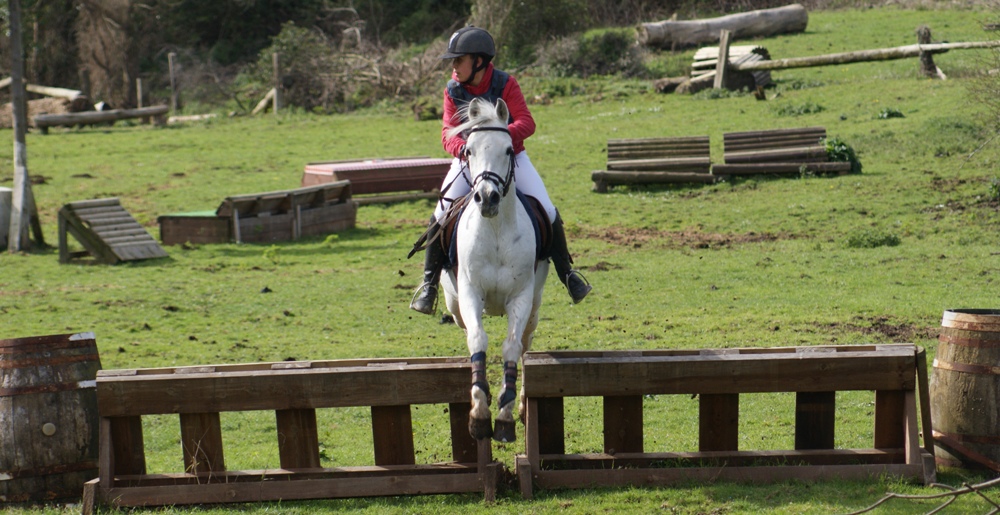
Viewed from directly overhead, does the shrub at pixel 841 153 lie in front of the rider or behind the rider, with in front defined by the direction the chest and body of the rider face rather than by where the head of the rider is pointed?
behind

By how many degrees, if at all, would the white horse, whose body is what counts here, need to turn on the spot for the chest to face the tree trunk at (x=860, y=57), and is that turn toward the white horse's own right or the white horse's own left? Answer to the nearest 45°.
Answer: approximately 135° to the white horse's own left

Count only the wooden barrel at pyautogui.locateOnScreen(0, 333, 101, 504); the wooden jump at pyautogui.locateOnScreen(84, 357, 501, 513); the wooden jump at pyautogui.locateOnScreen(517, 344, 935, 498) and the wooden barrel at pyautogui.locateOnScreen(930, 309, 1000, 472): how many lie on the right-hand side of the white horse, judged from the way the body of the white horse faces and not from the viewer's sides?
2

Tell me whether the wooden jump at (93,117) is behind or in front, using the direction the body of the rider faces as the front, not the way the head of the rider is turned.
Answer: behind

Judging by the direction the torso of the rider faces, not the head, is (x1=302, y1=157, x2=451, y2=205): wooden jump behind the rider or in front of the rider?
behind

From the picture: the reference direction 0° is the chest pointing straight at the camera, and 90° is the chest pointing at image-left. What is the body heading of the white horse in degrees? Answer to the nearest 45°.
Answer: approximately 0°

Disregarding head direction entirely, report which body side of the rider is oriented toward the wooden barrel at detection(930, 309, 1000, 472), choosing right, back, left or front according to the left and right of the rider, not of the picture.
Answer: left

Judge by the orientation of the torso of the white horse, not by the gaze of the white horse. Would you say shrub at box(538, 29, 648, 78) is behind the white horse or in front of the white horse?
behind

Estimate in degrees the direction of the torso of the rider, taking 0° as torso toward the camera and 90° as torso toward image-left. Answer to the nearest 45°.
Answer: approximately 0°

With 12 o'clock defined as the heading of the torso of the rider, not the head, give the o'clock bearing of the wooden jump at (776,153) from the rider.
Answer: The wooden jump is roughly at 7 o'clock from the rider.
